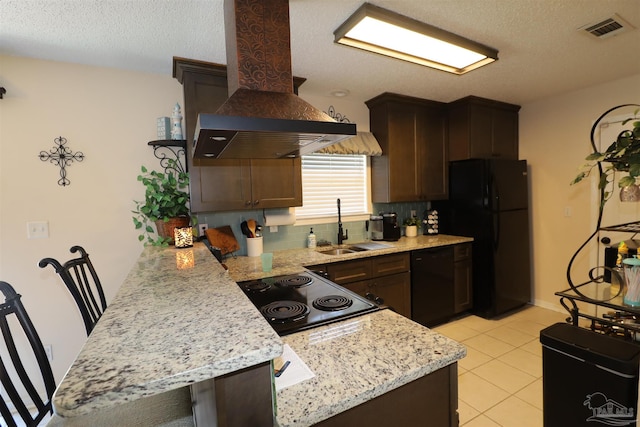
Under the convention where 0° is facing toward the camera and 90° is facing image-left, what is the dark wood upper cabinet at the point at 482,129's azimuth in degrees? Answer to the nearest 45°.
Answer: approximately 315°

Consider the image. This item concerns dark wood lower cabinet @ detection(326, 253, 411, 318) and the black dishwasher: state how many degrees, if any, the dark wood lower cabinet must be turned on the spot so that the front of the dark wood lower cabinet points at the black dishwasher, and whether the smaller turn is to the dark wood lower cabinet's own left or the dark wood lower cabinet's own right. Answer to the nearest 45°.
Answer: approximately 90° to the dark wood lower cabinet's own left

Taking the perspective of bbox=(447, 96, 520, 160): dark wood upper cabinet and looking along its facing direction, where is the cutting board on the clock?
The cutting board is roughly at 3 o'clock from the dark wood upper cabinet.

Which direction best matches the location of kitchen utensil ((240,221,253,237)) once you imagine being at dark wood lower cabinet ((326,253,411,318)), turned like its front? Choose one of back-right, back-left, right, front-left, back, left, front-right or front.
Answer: back-right

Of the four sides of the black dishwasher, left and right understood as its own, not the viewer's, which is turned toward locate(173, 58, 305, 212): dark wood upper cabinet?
right

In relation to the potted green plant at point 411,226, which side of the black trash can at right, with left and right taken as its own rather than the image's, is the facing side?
right

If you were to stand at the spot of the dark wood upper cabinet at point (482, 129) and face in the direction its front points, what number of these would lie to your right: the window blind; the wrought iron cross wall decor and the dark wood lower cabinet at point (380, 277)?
3

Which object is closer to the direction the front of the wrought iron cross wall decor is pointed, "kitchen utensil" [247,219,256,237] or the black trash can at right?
the black trash can at right
